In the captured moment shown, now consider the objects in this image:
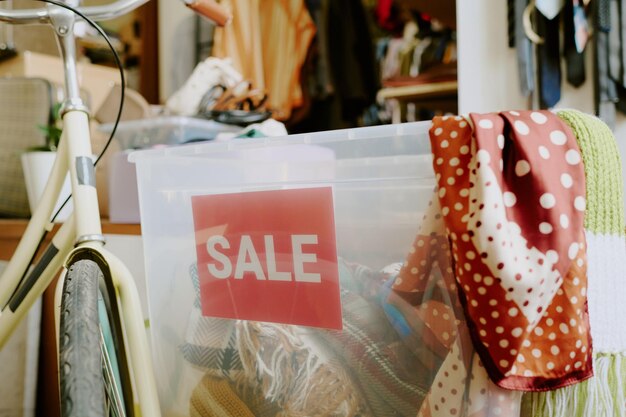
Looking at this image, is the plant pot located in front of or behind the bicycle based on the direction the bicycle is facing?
behind

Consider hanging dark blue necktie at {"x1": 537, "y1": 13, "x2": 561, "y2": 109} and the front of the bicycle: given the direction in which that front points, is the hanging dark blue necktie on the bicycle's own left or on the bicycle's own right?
on the bicycle's own left

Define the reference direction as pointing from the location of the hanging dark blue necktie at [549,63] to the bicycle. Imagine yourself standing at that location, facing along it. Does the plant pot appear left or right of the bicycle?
right

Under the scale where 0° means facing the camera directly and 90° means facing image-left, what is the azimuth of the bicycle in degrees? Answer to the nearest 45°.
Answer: approximately 315°

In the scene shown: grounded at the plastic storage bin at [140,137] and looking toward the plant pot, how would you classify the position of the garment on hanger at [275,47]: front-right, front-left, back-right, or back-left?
back-right
